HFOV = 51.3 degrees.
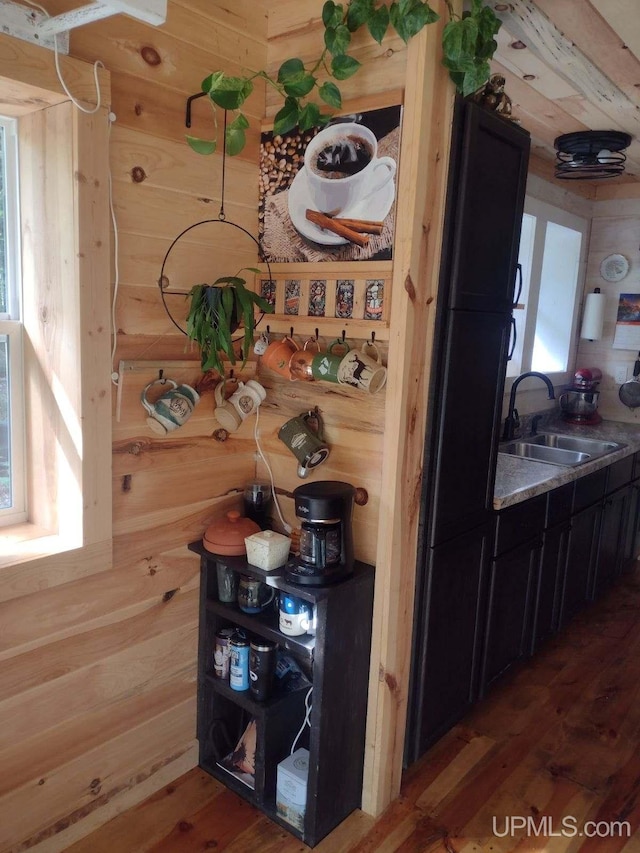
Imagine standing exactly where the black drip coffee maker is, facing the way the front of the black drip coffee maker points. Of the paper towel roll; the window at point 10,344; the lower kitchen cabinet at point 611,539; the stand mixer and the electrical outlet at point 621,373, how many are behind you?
4

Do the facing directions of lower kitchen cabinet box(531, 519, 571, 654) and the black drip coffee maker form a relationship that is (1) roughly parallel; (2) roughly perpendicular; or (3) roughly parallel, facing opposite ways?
roughly perpendicular

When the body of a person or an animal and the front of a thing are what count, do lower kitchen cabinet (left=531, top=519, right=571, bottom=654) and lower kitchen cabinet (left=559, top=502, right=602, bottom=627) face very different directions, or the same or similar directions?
same or similar directions

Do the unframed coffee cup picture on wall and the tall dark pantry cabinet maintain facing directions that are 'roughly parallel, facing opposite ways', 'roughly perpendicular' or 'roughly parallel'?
roughly perpendicular

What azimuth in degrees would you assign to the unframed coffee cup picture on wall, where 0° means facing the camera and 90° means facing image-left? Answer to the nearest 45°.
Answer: approximately 45°

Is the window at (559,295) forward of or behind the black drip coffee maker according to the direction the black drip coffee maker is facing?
behind

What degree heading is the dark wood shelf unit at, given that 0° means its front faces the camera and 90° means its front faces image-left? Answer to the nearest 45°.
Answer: approximately 45°
